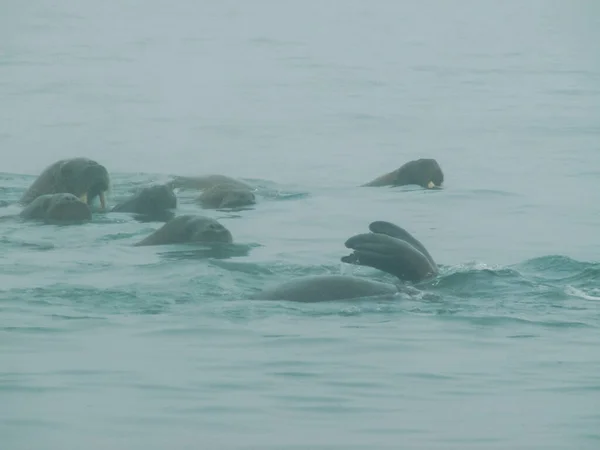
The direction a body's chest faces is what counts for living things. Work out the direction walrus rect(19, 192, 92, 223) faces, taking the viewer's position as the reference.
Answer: facing to the right of the viewer

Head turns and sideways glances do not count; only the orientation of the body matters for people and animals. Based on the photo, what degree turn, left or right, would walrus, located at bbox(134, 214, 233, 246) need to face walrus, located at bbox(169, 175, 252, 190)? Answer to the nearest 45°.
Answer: approximately 90° to its left

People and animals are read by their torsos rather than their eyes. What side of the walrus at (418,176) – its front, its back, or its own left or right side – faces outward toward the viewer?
right

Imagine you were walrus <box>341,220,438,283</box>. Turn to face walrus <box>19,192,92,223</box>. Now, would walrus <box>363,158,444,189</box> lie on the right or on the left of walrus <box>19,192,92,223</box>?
right

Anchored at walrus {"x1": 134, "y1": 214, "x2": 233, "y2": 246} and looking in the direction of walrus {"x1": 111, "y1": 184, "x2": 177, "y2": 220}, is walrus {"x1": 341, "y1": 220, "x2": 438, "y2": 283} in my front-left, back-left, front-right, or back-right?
back-right

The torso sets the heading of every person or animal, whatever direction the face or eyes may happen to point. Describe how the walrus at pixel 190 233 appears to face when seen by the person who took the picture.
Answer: facing to the right of the viewer

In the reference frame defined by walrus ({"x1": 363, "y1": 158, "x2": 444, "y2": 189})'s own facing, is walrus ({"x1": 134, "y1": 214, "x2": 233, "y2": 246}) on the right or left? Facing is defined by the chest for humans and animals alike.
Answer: on its right

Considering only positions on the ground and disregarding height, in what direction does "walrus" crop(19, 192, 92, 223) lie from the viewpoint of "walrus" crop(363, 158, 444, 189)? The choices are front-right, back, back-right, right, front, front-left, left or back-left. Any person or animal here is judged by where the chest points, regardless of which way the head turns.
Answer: back-right

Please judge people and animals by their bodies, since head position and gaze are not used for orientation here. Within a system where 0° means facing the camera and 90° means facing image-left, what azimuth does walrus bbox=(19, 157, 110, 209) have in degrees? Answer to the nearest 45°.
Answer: approximately 270°
